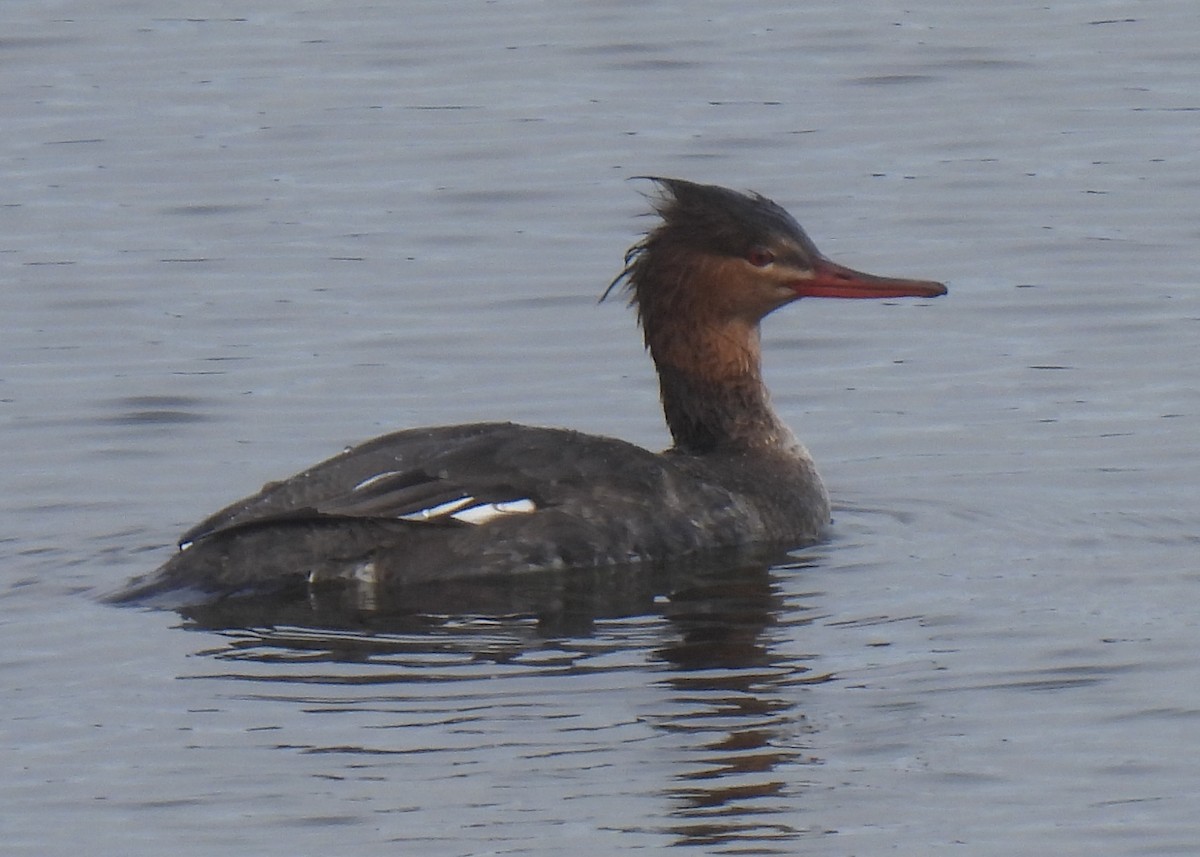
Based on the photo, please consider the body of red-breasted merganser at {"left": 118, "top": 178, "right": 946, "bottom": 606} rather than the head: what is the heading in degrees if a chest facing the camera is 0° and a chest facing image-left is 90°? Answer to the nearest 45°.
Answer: approximately 270°
